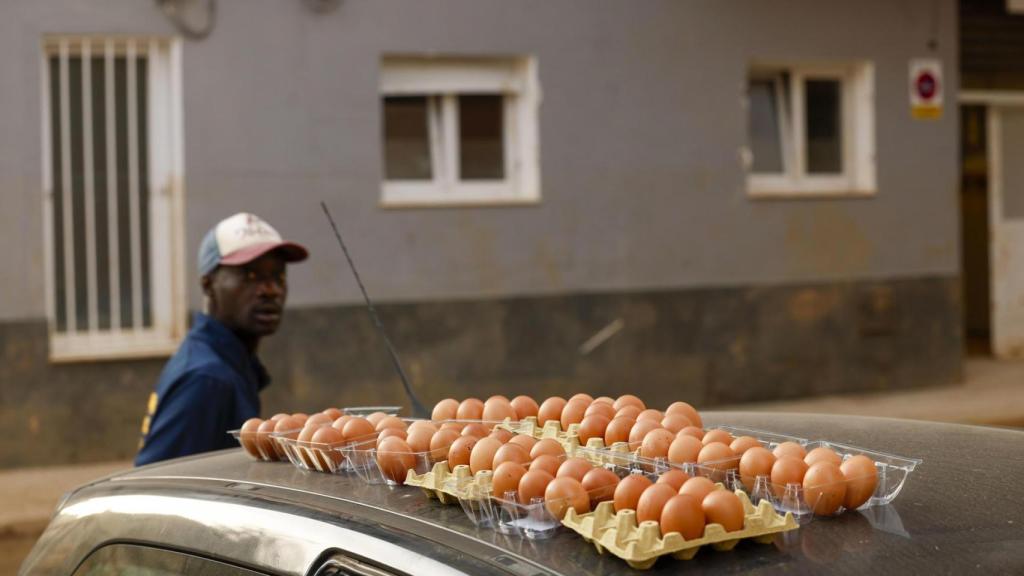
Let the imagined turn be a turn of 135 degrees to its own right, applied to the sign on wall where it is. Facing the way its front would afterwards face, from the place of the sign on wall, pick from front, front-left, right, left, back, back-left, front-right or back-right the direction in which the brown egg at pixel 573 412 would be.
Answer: back-left

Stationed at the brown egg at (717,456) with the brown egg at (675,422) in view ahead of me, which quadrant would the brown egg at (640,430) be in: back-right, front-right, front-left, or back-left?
front-left

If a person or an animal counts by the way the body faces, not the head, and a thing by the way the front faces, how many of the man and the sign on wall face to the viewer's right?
1

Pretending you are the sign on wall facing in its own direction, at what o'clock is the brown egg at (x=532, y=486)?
The brown egg is roughly at 12 o'clock from the sign on wall.

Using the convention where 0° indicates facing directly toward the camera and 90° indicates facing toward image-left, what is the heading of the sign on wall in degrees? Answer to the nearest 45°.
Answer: approximately 0°

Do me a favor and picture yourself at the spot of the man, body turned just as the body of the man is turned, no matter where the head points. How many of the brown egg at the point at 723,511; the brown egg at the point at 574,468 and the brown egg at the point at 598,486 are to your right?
3

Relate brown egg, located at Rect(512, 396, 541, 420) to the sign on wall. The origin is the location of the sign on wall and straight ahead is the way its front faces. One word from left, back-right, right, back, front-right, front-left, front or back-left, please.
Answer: front

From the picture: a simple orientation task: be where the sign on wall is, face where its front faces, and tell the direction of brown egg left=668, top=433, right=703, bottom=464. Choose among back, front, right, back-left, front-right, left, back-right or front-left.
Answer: front

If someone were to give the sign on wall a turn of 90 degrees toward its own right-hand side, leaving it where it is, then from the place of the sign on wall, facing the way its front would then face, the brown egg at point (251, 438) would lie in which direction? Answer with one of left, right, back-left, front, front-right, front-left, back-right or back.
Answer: left

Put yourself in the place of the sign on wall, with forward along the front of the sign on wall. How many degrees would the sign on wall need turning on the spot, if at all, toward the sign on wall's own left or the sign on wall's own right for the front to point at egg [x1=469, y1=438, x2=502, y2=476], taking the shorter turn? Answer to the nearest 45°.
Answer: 0° — it already faces it

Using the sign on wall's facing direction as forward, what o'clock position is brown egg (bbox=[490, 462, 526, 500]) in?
The brown egg is roughly at 12 o'clock from the sign on wall.

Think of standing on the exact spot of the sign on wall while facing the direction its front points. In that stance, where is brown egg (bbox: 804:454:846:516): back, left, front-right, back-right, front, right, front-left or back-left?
front

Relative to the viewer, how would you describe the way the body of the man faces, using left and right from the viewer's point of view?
facing to the right of the viewer

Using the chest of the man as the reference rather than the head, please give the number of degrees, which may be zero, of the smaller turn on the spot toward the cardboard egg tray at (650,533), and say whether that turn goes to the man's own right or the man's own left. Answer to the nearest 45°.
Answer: approximately 90° to the man's own right
